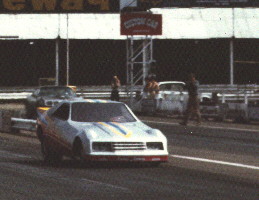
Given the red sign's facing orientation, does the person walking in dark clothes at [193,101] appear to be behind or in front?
in front

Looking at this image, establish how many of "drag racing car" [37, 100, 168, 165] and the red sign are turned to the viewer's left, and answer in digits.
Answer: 0

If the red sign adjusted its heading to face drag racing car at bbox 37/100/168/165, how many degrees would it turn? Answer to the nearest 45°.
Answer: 0° — it already faces it

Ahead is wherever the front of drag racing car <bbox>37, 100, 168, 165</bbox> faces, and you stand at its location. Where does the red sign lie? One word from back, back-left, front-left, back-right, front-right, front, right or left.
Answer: back-left

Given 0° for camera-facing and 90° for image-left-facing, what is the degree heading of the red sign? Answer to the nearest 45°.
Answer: approximately 0°

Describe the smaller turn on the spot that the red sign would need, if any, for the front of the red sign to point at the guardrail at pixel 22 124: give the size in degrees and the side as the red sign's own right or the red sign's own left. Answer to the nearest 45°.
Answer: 0° — it already faces it

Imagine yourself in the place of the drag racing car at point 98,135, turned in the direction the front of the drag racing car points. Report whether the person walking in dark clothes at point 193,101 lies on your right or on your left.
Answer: on your left
